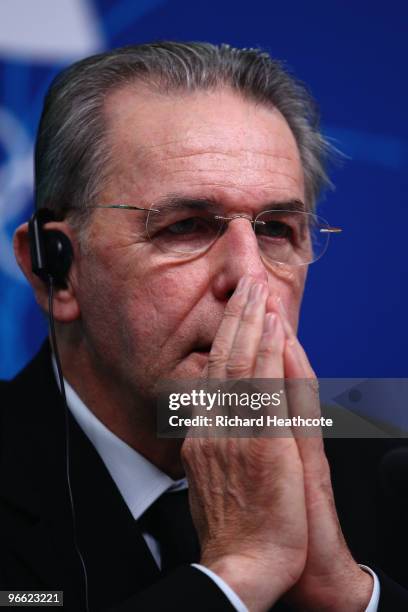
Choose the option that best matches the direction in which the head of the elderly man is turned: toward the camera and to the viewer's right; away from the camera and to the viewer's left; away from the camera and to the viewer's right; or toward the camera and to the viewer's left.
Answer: toward the camera and to the viewer's right

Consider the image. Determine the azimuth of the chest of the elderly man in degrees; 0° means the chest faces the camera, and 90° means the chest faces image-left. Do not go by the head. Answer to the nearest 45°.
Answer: approximately 315°
